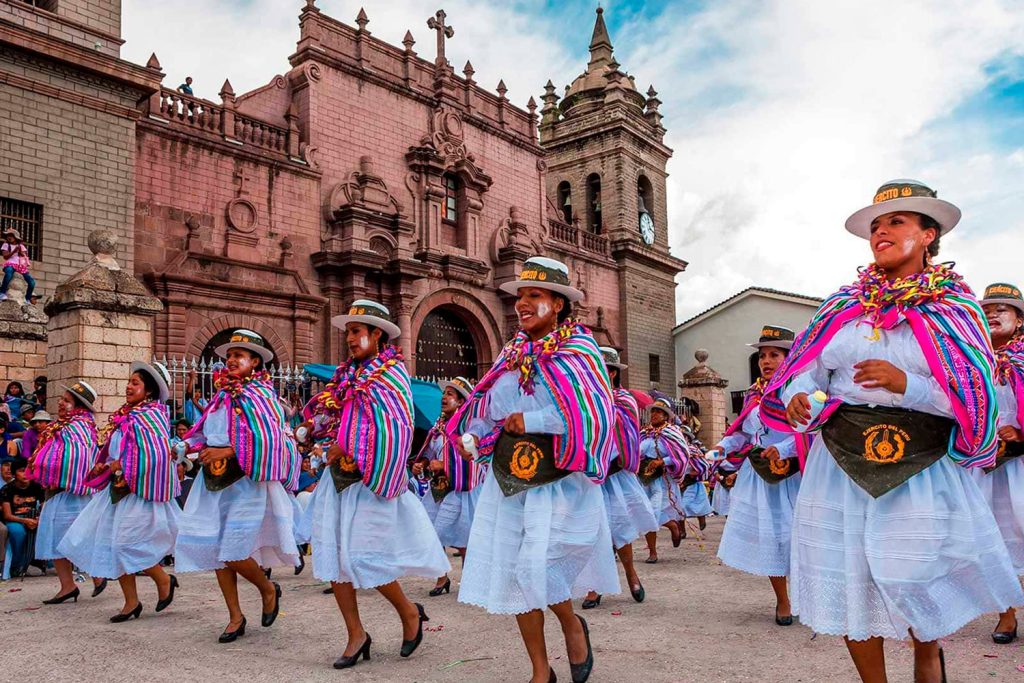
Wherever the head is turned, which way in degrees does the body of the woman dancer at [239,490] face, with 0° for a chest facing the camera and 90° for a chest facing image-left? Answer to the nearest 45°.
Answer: approximately 45°

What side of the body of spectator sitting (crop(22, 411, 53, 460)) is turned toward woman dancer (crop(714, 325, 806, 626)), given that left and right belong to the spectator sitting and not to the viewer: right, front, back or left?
front

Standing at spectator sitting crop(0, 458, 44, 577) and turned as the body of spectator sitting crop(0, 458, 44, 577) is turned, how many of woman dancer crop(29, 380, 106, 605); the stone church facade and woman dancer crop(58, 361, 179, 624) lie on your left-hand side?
1

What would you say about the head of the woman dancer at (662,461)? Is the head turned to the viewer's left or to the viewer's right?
to the viewer's left

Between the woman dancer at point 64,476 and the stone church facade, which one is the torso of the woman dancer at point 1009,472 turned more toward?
the woman dancer

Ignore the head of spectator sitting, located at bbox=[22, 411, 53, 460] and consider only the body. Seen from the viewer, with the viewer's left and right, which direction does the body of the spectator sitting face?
facing the viewer and to the right of the viewer

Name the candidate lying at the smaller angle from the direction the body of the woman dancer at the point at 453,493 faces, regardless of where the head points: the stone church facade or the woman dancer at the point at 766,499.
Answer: the woman dancer

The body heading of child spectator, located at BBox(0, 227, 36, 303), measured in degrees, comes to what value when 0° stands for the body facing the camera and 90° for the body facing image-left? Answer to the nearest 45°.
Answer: approximately 0°

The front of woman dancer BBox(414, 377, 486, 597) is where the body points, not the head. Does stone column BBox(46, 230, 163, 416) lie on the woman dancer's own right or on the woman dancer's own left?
on the woman dancer's own right

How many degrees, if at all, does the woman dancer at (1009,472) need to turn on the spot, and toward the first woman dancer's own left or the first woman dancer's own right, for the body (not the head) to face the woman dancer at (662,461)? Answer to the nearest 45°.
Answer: approximately 90° to the first woman dancer's own right

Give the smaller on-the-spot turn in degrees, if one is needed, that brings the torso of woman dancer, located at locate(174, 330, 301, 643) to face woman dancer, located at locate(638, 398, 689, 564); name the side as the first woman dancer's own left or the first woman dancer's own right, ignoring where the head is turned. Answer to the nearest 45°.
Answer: approximately 180°

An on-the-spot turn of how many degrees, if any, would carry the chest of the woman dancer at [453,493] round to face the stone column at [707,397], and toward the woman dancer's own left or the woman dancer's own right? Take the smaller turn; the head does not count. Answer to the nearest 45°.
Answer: approximately 180°
